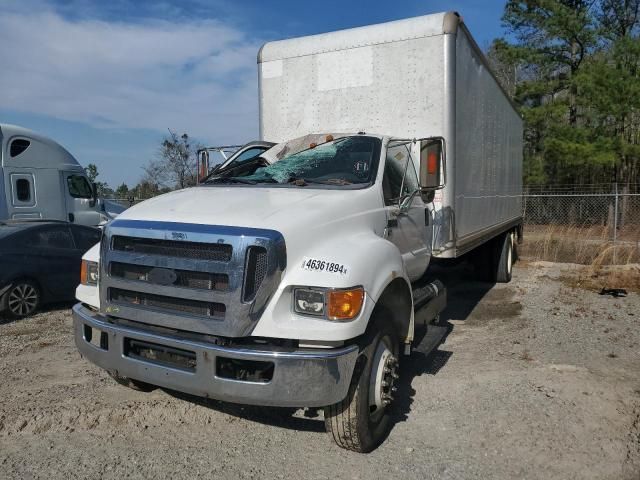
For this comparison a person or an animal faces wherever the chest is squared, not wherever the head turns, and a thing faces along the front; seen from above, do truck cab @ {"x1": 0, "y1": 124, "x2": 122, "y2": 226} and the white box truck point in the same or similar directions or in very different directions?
very different directions

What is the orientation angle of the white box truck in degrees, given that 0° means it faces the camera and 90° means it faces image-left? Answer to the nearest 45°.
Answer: approximately 45°

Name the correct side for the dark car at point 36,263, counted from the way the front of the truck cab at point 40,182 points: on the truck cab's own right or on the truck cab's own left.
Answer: on the truck cab's own right

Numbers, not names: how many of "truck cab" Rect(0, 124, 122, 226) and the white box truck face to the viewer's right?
1

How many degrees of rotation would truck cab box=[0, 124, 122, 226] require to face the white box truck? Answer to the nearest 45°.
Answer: approximately 90° to its right

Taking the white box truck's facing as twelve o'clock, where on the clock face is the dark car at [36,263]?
The dark car is roughly at 3 o'clock from the white box truck.

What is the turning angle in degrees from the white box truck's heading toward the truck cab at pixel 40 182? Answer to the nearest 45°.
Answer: approximately 90° to its right

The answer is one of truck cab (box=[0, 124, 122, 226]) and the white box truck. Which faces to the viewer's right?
the truck cab

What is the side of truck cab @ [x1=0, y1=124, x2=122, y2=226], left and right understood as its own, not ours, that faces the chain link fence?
front

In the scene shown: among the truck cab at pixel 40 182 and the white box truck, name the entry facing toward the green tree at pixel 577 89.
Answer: the truck cab

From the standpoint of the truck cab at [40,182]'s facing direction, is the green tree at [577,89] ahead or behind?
ahead

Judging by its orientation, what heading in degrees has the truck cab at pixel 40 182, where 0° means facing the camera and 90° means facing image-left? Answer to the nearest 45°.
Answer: approximately 270°

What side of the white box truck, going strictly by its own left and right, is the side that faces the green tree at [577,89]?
back
